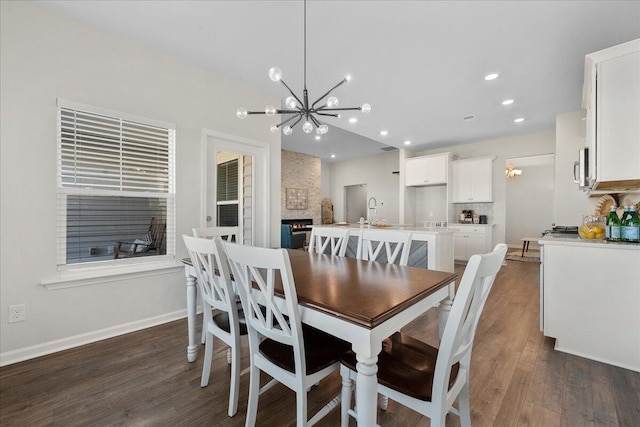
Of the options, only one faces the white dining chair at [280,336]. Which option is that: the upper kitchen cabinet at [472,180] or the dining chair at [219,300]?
the upper kitchen cabinet

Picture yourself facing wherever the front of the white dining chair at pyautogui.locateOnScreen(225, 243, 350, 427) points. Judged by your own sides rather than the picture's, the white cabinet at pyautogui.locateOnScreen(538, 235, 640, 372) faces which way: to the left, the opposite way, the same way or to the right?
to the left

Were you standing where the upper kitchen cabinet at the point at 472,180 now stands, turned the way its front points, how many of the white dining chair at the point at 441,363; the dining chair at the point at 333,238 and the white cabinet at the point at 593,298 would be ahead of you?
3

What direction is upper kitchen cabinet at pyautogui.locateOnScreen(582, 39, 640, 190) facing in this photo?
to the viewer's left

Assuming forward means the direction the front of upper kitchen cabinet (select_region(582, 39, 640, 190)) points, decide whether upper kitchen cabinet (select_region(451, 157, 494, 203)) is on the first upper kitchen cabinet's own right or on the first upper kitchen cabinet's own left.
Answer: on the first upper kitchen cabinet's own right

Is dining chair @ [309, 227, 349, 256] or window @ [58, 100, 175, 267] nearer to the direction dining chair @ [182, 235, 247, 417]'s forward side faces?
the dining chair

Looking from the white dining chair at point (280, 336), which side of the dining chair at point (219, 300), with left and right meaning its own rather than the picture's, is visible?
right

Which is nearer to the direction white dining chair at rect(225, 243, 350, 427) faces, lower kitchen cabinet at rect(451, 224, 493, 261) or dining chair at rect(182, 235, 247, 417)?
the lower kitchen cabinet

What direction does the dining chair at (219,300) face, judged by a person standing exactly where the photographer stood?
facing away from the viewer and to the right of the viewer

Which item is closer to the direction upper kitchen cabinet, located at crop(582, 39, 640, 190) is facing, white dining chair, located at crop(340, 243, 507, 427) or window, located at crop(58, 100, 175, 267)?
the window

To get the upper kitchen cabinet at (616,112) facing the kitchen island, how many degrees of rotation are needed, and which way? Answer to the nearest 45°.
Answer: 0° — it already faces it

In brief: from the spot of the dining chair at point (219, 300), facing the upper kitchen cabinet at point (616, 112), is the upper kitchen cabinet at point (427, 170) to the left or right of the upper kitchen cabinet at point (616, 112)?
left

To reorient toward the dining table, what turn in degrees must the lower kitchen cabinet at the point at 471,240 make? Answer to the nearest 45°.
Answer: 0° — it already faces it
